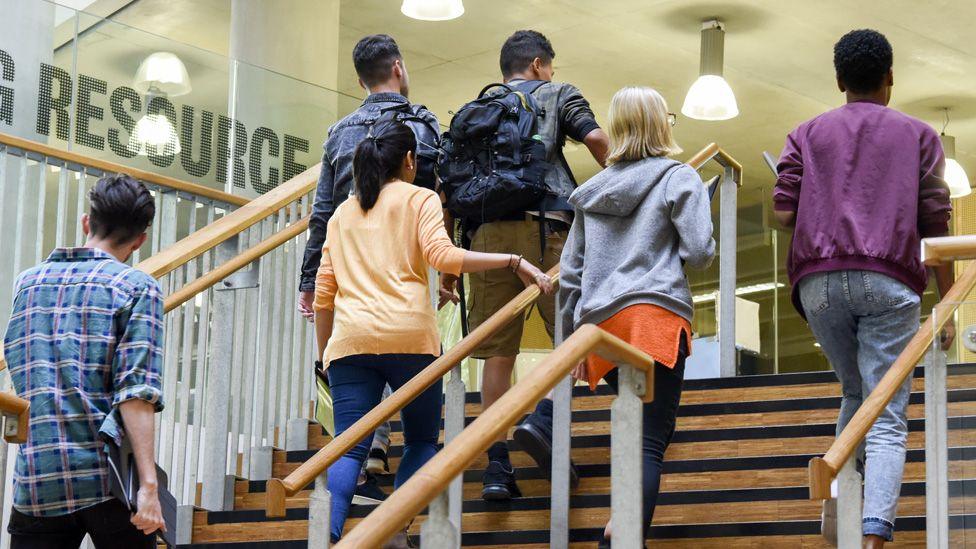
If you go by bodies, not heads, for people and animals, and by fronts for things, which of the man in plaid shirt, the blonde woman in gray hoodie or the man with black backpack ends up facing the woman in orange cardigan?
the man in plaid shirt

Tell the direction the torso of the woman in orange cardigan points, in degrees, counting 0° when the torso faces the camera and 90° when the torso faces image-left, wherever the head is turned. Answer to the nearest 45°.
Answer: approximately 225°

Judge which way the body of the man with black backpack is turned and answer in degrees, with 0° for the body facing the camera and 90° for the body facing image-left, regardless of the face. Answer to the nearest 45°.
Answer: approximately 225°

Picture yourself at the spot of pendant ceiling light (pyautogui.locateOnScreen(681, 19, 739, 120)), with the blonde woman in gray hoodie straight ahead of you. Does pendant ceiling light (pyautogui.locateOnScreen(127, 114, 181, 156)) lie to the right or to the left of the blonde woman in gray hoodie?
right

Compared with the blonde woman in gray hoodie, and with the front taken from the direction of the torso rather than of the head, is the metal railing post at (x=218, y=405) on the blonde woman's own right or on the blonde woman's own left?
on the blonde woman's own left

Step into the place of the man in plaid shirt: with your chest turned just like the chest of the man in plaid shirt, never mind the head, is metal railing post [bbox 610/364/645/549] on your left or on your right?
on your right

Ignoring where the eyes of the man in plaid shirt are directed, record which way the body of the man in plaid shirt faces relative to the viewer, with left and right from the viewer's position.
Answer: facing away from the viewer and to the right of the viewer

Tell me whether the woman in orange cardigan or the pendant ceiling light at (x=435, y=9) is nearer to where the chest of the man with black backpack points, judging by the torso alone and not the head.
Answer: the pendant ceiling light

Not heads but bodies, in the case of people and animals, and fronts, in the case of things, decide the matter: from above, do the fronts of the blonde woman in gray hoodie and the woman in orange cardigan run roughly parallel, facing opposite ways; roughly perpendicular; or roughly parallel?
roughly parallel

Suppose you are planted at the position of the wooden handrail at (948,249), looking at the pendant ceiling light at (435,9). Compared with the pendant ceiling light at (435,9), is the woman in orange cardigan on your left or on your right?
left

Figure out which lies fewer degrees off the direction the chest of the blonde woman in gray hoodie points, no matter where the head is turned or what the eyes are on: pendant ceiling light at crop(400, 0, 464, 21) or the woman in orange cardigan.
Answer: the pendant ceiling light

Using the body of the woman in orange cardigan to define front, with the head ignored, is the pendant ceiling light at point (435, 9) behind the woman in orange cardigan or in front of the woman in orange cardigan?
in front

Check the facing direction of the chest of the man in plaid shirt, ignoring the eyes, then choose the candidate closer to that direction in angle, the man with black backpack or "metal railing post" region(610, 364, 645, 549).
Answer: the man with black backpack

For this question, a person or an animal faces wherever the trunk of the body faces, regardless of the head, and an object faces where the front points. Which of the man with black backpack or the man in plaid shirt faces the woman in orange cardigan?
the man in plaid shirt

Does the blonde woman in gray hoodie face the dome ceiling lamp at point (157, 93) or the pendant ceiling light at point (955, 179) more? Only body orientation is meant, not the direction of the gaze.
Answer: the pendant ceiling light

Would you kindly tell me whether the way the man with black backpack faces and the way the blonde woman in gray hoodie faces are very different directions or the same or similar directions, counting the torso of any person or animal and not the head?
same or similar directions

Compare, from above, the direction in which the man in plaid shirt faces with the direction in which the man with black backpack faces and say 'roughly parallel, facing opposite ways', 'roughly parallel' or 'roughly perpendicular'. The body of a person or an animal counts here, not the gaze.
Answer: roughly parallel

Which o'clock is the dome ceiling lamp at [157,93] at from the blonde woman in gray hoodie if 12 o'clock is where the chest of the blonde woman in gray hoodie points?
The dome ceiling lamp is roughly at 9 o'clock from the blonde woman in gray hoodie.

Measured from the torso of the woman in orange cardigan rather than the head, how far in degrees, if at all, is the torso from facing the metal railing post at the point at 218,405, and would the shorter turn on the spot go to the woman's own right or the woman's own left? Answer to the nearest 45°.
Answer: approximately 90° to the woman's own left
